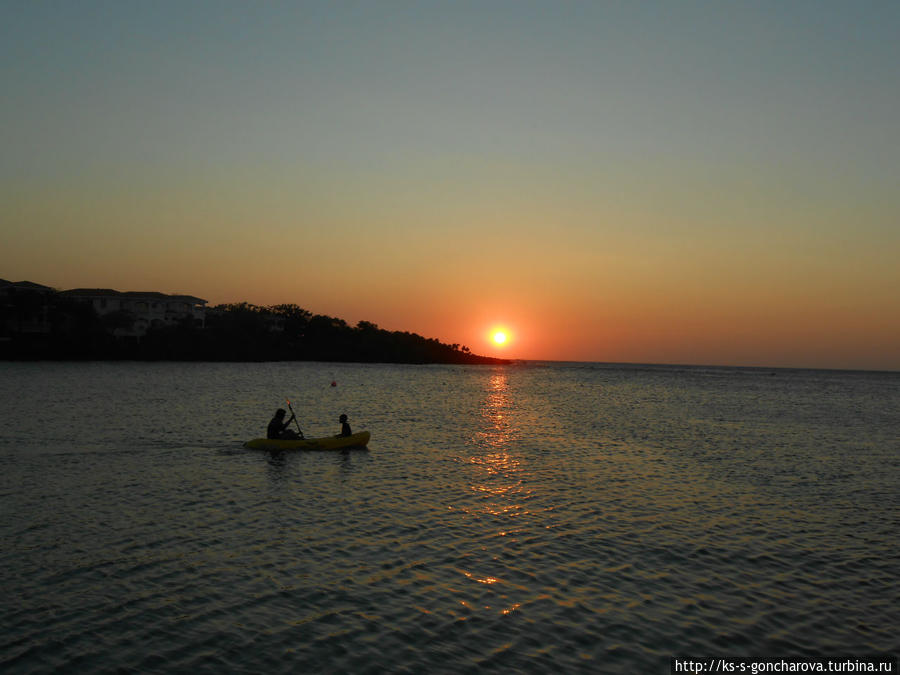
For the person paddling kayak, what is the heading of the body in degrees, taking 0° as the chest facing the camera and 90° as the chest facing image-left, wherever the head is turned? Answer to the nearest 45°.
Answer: approximately 270°

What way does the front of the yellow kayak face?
to the viewer's right
